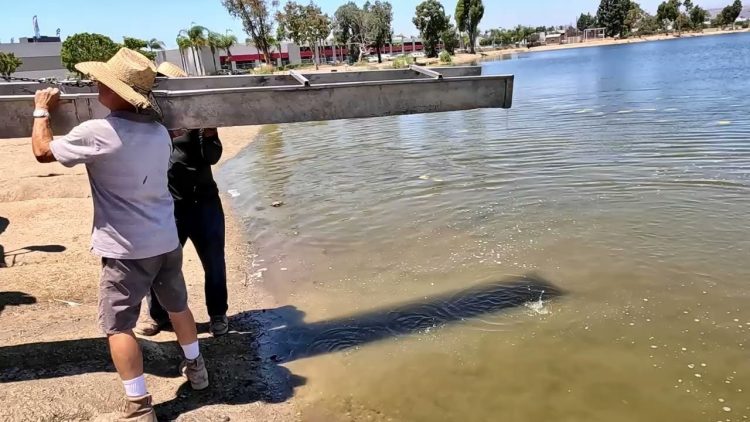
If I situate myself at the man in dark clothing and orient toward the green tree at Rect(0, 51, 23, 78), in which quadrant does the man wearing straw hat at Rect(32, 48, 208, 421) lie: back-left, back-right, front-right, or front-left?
back-left

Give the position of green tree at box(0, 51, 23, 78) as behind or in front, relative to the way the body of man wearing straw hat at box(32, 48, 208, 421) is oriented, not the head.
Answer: in front

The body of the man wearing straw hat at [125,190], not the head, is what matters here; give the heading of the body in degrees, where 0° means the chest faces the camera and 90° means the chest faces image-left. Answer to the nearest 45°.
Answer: approximately 135°

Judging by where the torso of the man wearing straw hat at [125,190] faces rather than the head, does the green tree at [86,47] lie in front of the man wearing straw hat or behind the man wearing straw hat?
in front

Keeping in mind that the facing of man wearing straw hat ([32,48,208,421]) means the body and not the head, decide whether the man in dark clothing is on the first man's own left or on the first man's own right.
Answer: on the first man's own right
